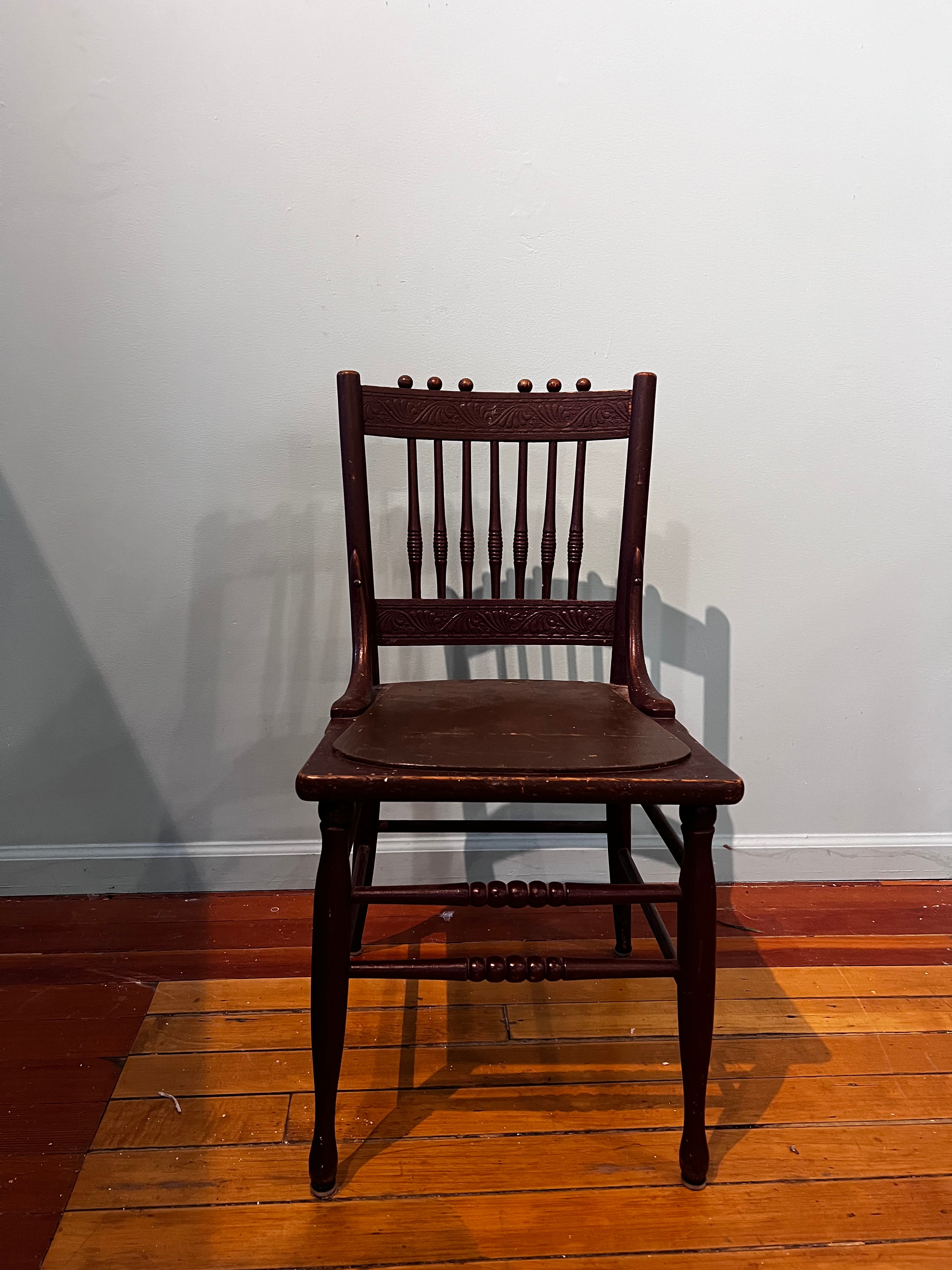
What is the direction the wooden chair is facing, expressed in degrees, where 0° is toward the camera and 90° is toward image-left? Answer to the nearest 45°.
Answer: approximately 0°
